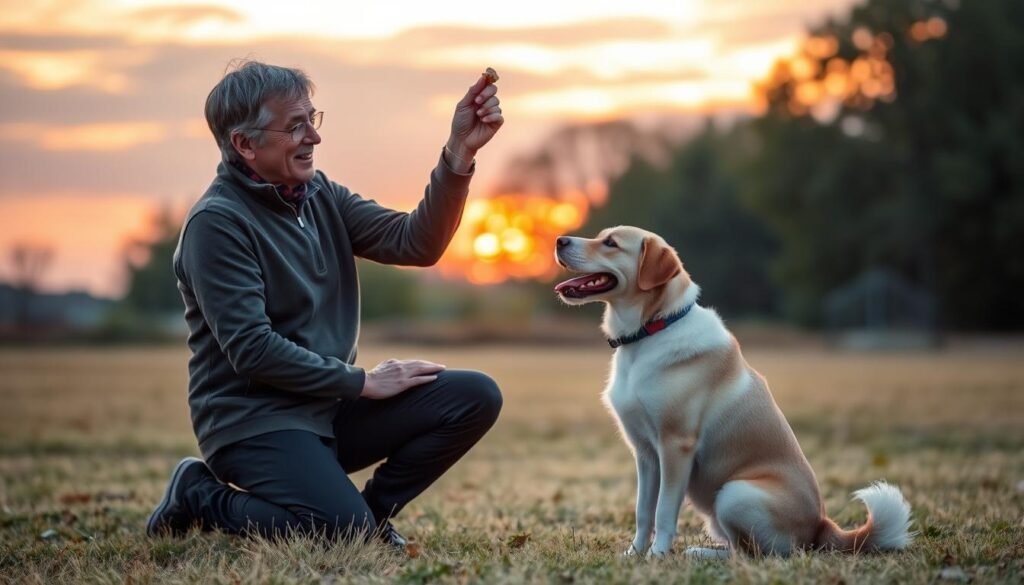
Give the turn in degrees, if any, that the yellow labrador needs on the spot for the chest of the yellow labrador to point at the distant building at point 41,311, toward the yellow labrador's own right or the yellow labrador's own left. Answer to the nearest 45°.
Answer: approximately 45° to the yellow labrador's own right

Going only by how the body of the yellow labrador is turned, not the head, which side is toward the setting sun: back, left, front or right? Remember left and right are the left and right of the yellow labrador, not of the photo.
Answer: right

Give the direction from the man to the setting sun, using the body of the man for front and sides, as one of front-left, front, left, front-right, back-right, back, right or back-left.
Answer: back-left

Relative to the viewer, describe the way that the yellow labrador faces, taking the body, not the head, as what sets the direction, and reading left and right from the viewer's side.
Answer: facing to the left of the viewer

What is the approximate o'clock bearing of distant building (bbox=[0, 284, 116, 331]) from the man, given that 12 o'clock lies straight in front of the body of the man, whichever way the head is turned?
The distant building is roughly at 7 o'clock from the man.

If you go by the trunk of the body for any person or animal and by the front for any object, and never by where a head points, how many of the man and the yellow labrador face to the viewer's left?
1

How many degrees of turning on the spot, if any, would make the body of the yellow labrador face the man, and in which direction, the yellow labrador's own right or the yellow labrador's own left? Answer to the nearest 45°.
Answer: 0° — it already faces them

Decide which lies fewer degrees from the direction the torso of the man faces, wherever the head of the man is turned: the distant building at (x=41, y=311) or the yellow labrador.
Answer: the yellow labrador

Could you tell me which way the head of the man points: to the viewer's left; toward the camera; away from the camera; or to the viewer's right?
to the viewer's right

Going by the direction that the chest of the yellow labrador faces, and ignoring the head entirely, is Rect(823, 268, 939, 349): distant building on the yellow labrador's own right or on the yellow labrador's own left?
on the yellow labrador's own right

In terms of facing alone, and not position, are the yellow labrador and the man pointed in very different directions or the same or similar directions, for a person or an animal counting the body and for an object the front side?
very different directions
